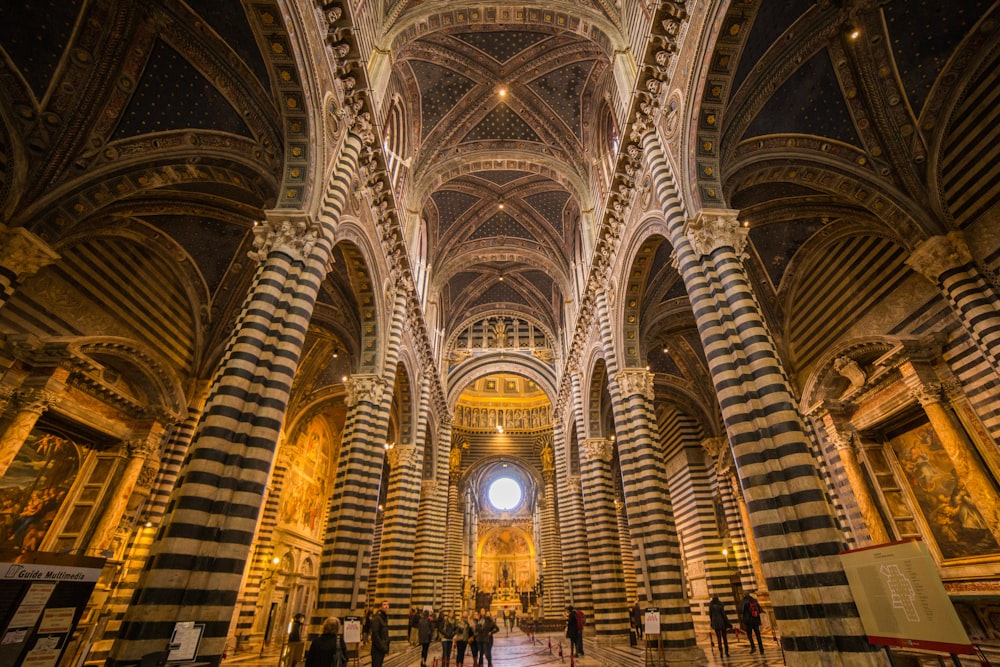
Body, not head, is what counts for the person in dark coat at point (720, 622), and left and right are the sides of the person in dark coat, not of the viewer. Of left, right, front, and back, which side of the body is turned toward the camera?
back

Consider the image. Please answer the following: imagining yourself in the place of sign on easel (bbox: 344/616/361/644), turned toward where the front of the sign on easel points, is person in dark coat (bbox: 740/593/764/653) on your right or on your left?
on your left

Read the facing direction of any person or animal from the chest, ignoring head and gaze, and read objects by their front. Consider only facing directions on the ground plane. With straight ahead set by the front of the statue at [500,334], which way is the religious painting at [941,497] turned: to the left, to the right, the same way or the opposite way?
to the right

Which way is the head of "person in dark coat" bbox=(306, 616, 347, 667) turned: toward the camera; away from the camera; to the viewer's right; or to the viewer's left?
away from the camera

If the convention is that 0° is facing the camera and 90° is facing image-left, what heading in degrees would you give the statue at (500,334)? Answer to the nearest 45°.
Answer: approximately 0°

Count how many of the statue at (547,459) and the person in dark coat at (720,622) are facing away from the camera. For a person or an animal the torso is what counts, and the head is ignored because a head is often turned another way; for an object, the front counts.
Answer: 1

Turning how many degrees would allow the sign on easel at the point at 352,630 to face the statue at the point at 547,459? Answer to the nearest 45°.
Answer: approximately 135° to its left

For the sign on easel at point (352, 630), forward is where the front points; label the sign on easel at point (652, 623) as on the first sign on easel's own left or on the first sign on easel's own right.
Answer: on the first sign on easel's own left

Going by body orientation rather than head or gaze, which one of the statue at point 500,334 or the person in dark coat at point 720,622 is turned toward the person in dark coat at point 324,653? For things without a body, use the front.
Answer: the statue
